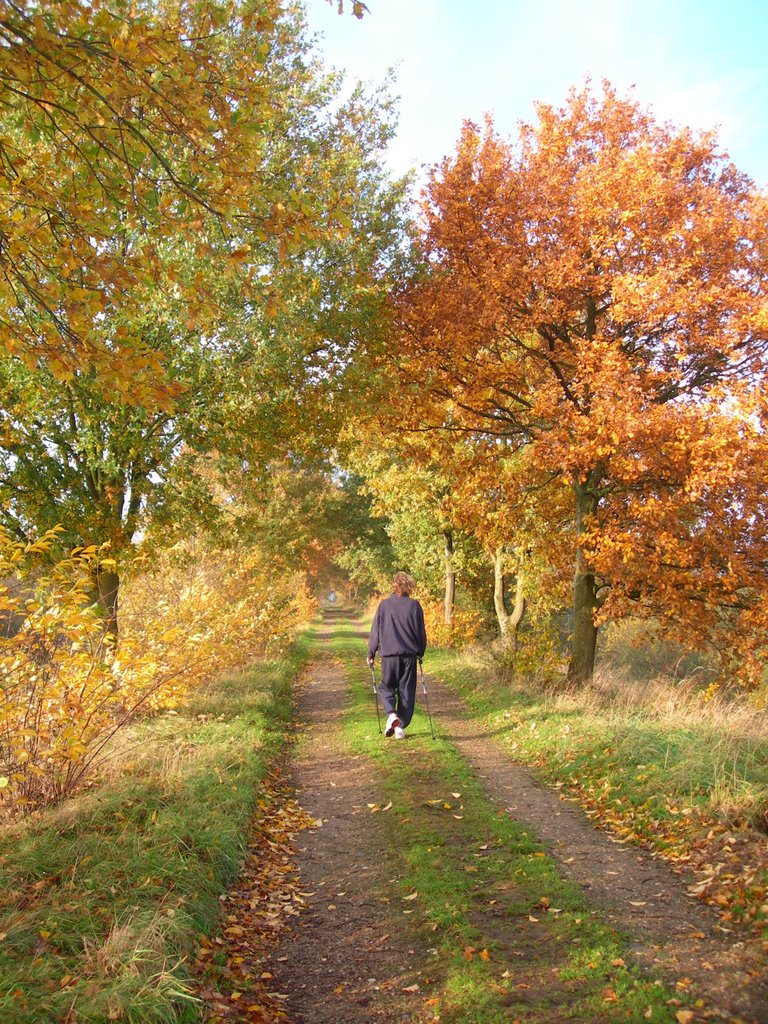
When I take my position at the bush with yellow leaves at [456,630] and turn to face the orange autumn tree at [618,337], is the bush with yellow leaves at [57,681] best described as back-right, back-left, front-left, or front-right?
front-right

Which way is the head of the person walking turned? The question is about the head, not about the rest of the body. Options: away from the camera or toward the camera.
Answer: away from the camera

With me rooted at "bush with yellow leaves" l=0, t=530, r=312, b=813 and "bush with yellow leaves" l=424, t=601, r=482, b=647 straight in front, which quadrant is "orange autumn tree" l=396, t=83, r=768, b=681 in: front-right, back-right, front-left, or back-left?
front-right

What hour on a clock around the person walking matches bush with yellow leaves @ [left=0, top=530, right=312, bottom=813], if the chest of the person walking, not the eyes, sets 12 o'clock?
The bush with yellow leaves is roughly at 7 o'clock from the person walking.

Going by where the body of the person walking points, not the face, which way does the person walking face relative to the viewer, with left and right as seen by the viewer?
facing away from the viewer

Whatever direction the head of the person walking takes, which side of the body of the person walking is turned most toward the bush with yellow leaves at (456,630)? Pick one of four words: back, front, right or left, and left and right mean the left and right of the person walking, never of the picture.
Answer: front
